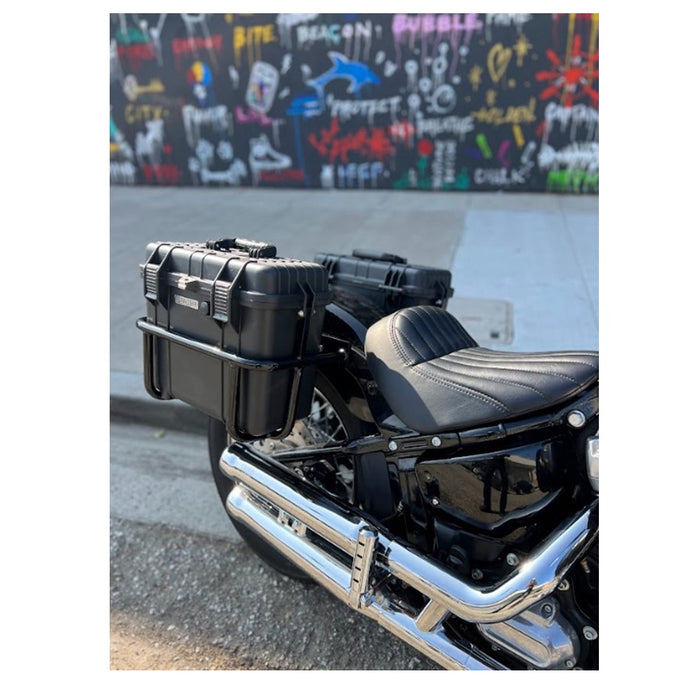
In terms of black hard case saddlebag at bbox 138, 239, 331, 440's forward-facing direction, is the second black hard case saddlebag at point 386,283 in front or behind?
behind

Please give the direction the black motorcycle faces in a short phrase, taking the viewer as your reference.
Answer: facing the viewer and to the right of the viewer
